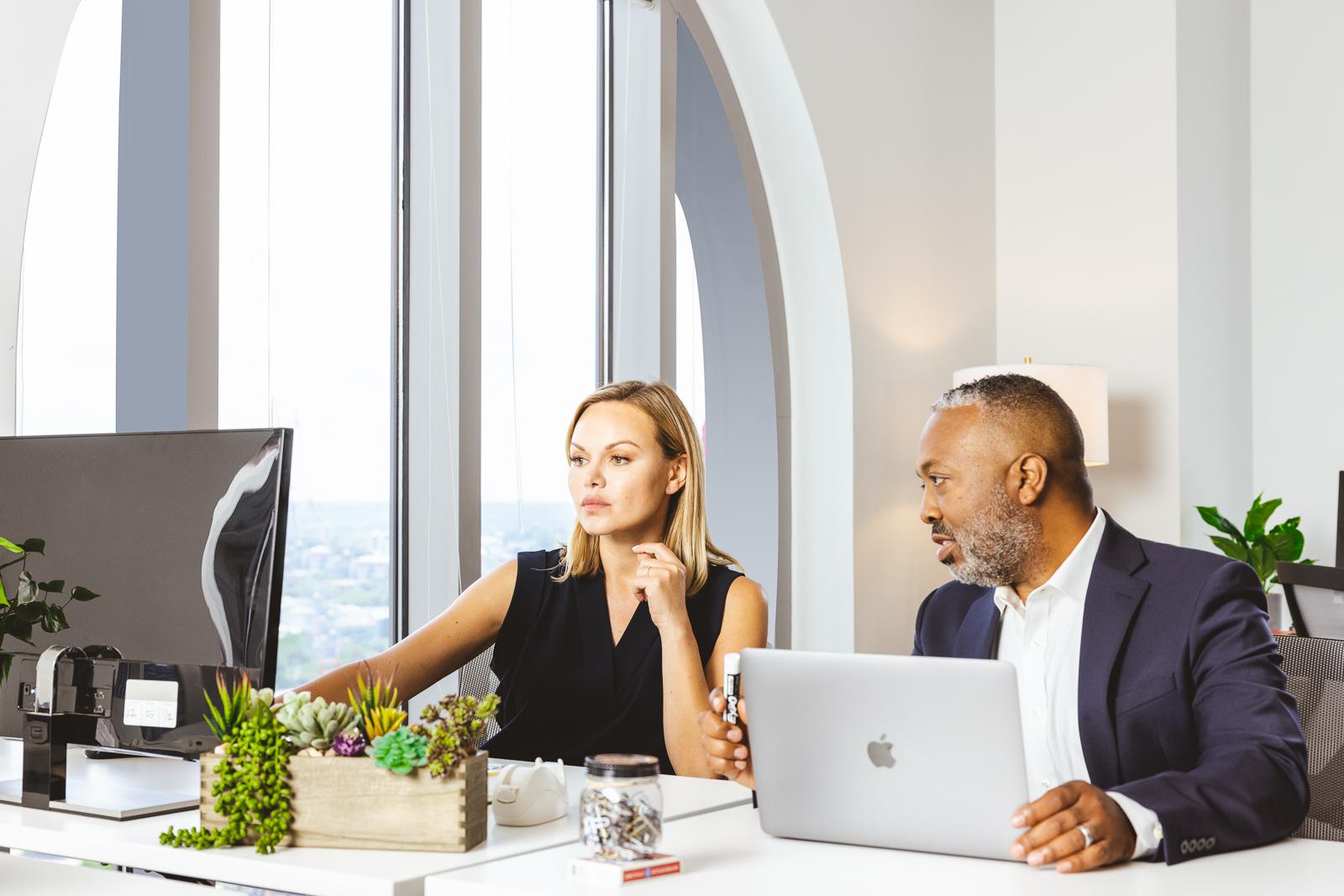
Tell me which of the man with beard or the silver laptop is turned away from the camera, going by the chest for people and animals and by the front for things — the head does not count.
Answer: the silver laptop

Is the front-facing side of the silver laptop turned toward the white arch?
yes

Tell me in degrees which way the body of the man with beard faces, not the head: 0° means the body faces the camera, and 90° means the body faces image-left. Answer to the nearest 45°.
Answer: approximately 45°

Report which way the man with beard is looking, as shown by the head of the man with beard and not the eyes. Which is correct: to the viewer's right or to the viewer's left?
to the viewer's left

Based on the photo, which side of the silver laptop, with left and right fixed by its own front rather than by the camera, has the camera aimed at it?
back

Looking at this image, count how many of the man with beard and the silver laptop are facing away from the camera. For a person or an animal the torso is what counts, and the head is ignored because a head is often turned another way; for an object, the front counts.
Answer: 1
